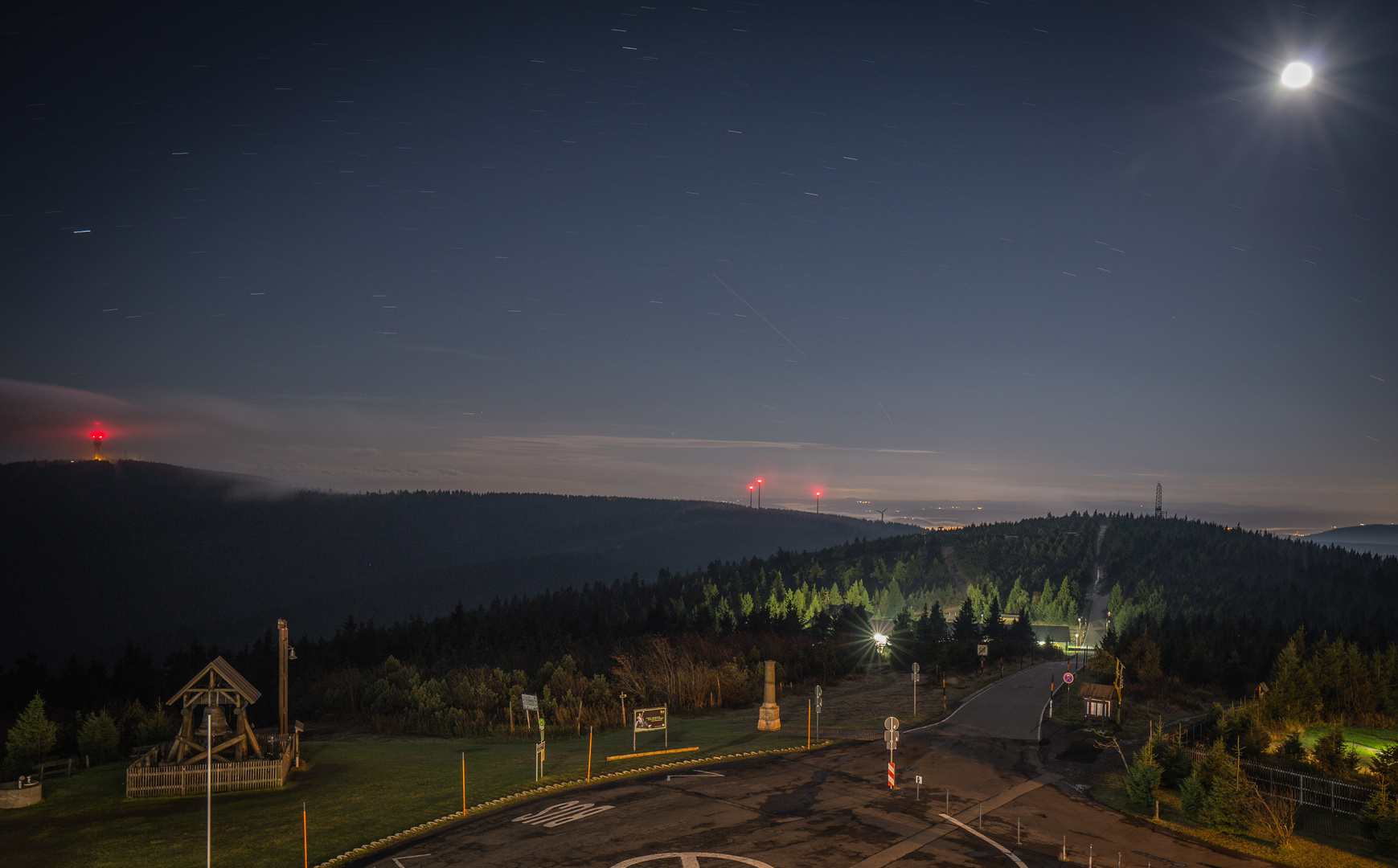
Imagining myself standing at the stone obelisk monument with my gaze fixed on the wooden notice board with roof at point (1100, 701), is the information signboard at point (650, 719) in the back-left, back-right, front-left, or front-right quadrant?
back-right

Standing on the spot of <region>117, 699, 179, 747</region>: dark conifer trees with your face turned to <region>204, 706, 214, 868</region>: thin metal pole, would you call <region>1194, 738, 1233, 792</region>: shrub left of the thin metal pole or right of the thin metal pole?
left
